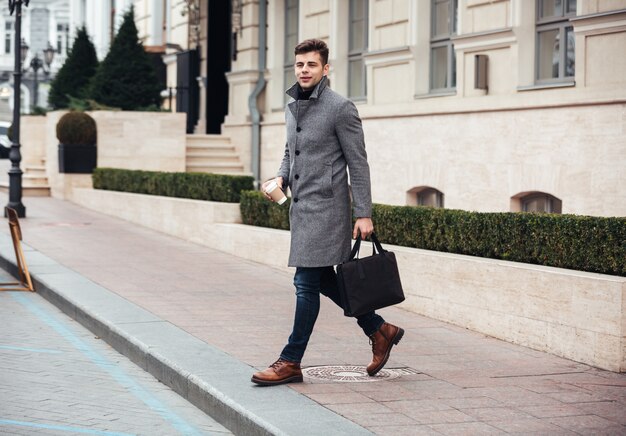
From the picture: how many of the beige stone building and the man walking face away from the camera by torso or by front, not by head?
0

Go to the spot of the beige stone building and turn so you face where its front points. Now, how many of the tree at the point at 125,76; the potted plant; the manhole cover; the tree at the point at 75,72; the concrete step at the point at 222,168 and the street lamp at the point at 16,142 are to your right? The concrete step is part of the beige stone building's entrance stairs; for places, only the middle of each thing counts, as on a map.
5

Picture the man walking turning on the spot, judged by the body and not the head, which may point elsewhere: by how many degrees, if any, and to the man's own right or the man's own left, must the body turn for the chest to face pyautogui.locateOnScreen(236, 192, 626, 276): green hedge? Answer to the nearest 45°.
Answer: approximately 180°

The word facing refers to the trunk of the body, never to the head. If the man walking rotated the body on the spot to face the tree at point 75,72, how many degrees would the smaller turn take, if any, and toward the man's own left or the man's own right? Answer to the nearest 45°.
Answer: approximately 135° to the man's own right

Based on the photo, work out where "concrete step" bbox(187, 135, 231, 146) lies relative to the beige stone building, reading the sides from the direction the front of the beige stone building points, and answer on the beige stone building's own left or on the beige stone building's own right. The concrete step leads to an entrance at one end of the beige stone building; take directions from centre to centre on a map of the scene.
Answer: on the beige stone building's own right

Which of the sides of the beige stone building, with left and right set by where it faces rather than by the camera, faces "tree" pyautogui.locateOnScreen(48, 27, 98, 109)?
right

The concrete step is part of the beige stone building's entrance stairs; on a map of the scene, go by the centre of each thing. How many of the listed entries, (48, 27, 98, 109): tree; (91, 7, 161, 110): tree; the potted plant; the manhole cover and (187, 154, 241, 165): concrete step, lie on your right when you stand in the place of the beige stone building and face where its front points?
4

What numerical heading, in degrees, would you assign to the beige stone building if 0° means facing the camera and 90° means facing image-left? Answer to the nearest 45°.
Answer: approximately 45°

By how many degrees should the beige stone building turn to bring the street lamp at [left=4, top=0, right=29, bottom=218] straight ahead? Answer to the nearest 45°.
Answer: approximately 90° to its right

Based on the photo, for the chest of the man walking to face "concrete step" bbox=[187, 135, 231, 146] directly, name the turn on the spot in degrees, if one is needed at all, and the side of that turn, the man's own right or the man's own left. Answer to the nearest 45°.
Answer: approximately 135° to the man's own right

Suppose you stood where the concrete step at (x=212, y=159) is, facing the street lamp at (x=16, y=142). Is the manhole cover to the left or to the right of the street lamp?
left

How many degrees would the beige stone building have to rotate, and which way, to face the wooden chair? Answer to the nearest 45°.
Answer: approximately 45° to its right

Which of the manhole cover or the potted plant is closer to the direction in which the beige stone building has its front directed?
the manhole cover
